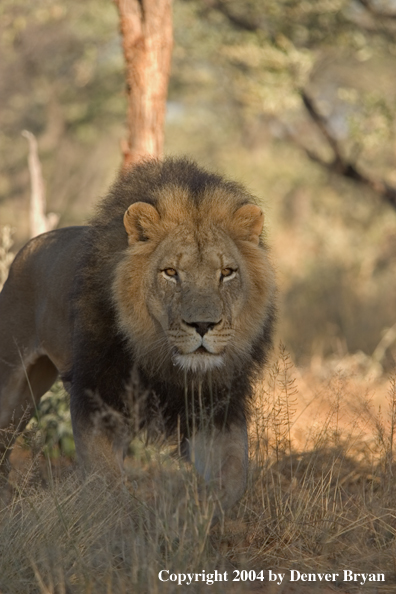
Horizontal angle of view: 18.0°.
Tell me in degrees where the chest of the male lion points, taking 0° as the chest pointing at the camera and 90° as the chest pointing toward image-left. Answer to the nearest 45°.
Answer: approximately 315°

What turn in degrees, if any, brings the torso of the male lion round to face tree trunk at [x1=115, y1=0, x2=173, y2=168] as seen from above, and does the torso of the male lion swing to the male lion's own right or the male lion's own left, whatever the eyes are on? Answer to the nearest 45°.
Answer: approximately 135° to the male lion's own left

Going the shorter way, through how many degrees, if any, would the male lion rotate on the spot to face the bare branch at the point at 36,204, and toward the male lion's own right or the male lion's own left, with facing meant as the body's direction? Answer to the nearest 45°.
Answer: approximately 135° to the male lion's own left

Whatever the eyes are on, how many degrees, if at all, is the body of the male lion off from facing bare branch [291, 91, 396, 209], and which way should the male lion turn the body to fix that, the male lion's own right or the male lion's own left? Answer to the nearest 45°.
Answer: approximately 135° to the male lion's own left
